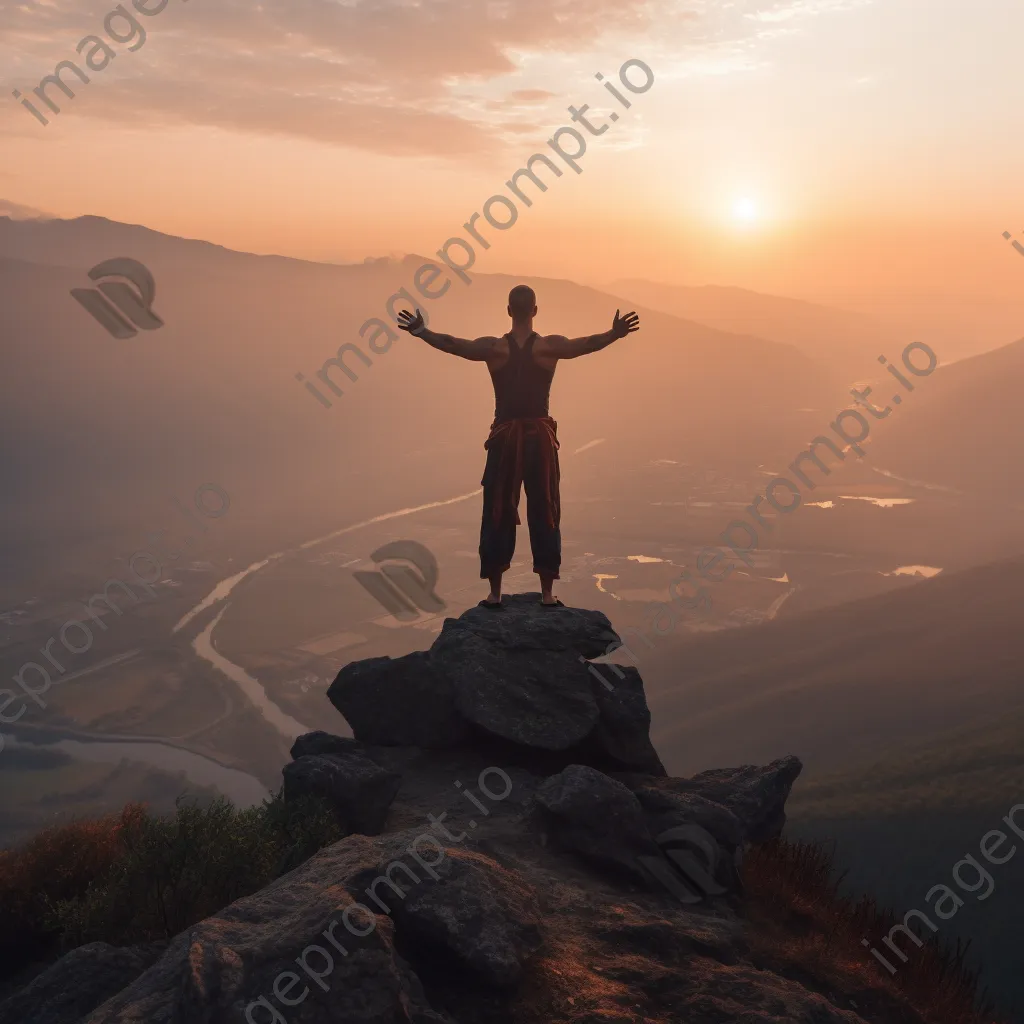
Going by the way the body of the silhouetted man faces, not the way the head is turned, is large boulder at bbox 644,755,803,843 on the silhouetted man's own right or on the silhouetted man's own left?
on the silhouetted man's own right

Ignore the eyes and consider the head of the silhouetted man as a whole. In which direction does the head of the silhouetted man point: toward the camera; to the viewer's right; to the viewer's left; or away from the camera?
away from the camera

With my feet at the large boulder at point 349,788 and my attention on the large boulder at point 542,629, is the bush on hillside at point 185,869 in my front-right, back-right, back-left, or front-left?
back-left

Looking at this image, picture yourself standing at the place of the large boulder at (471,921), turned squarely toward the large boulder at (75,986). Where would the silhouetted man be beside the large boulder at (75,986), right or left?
right

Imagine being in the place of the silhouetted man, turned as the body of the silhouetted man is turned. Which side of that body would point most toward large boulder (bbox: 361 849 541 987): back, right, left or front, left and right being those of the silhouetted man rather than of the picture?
back

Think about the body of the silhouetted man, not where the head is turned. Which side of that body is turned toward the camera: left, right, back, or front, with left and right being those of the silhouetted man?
back
